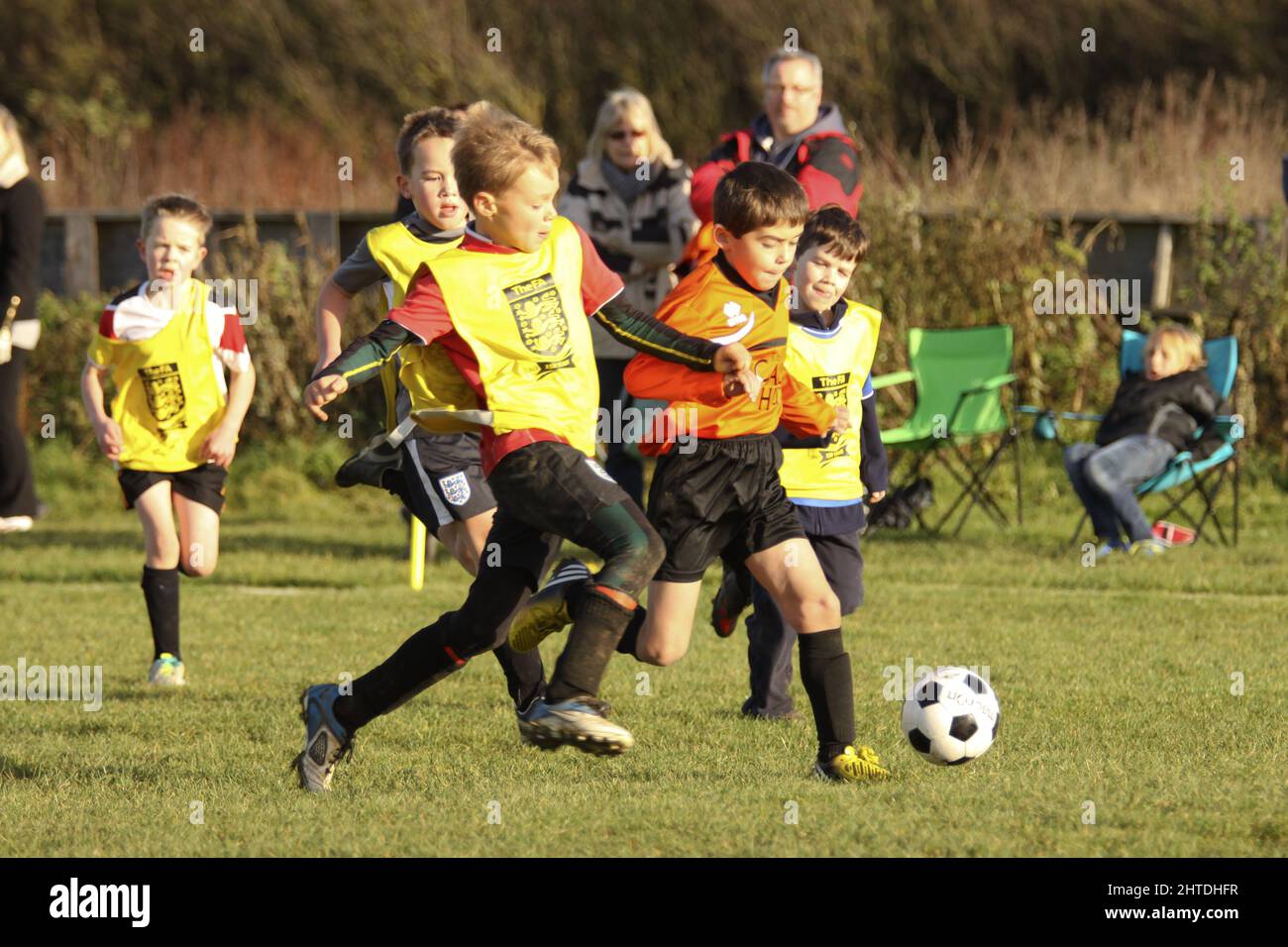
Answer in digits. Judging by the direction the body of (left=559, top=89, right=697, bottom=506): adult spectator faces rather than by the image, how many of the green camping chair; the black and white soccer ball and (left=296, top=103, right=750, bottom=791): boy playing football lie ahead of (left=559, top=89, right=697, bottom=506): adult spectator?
2

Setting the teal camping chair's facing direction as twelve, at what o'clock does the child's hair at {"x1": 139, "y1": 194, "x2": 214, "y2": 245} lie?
The child's hair is roughly at 12 o'clock from the teal camping chair.

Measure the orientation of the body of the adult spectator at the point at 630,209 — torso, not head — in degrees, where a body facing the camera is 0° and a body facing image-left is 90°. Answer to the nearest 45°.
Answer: approximately 0°

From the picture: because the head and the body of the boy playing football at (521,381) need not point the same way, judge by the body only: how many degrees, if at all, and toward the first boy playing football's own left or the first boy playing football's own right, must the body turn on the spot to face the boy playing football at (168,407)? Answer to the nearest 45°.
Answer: approximately 180°

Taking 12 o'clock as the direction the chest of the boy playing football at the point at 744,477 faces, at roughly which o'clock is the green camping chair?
The green camping chair is roughly at 8 o'clock from the boy playing football.

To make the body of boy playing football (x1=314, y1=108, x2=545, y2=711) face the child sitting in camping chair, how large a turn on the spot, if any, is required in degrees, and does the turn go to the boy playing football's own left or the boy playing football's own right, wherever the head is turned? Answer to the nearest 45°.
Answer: approximately 90° to the boy playing football's own left

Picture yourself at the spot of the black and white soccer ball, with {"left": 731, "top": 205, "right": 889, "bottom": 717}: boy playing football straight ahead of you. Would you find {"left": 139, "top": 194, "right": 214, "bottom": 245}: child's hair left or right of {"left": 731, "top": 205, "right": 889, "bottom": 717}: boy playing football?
left
